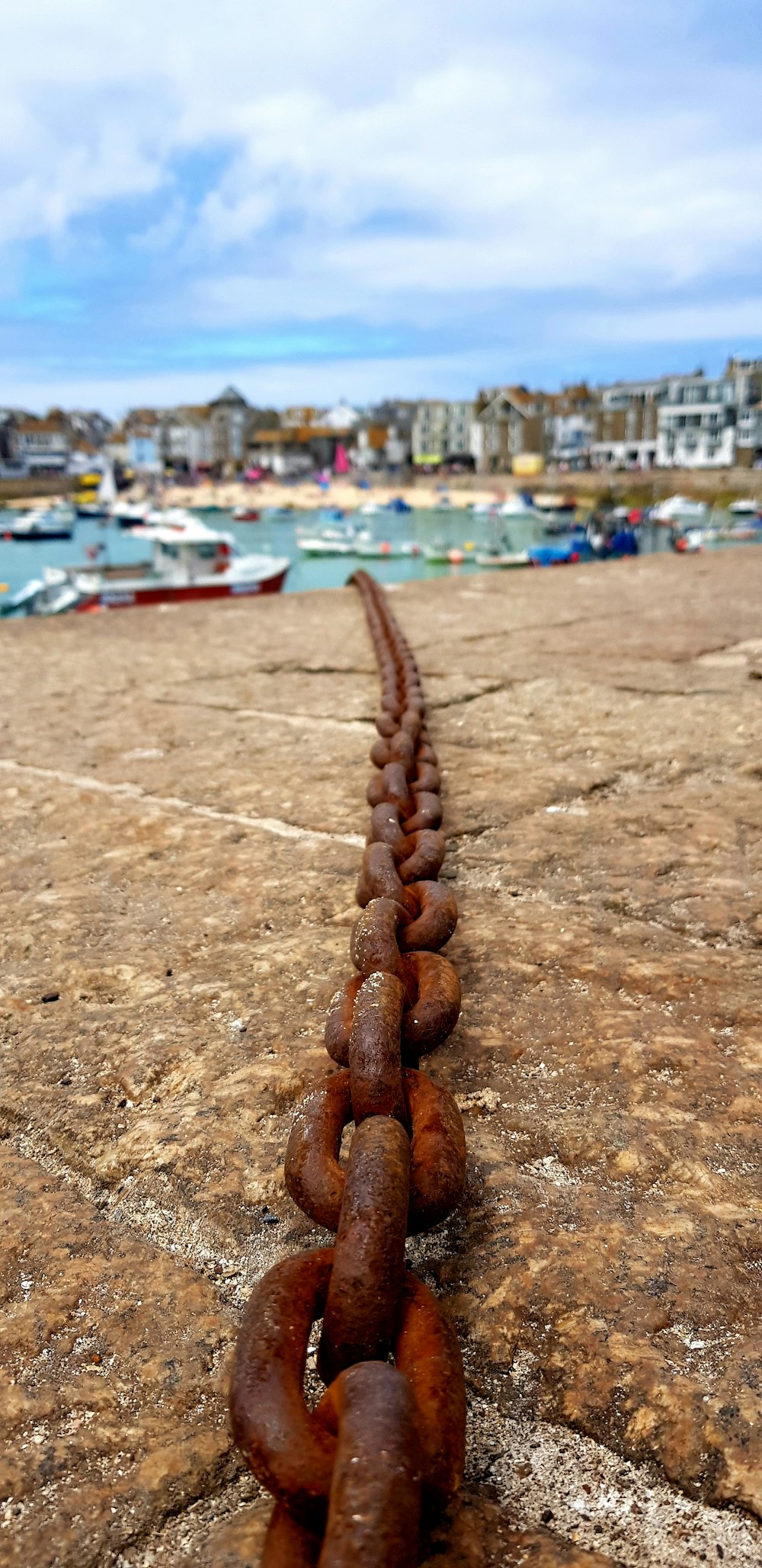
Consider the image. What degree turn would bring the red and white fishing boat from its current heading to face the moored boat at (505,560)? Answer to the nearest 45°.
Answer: approximately 45° to its left

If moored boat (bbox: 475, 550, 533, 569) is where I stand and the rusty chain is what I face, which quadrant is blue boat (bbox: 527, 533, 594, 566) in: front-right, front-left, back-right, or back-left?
back-left

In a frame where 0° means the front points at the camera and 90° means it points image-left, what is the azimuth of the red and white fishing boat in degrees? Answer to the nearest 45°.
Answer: approximately 270°
